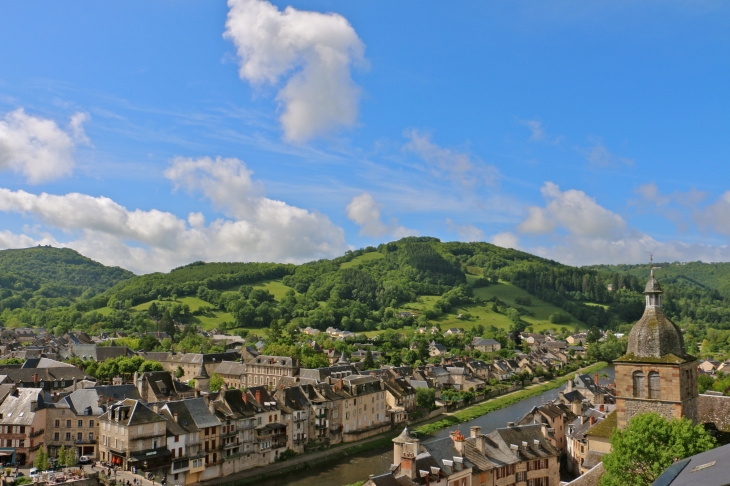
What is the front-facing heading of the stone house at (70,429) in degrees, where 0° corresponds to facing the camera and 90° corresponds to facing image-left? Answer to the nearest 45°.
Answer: approximately 0°

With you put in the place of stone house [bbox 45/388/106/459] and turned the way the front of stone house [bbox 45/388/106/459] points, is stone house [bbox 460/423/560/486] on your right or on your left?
on your left

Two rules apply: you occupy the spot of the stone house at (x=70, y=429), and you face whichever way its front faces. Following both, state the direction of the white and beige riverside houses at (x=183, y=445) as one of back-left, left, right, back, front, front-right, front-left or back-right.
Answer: front-left

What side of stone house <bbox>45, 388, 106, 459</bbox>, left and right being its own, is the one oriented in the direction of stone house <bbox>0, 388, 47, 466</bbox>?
right

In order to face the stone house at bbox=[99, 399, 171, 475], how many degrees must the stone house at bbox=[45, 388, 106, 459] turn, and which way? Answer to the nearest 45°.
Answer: approximately 45° to its left
